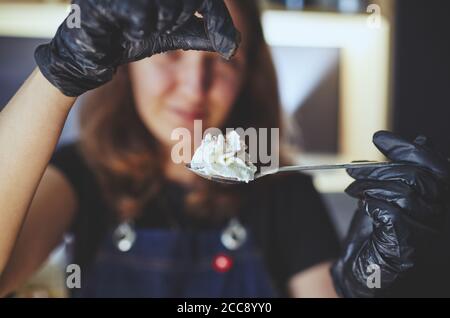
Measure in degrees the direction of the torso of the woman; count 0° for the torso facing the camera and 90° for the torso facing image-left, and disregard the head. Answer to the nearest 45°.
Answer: approximately 0°
